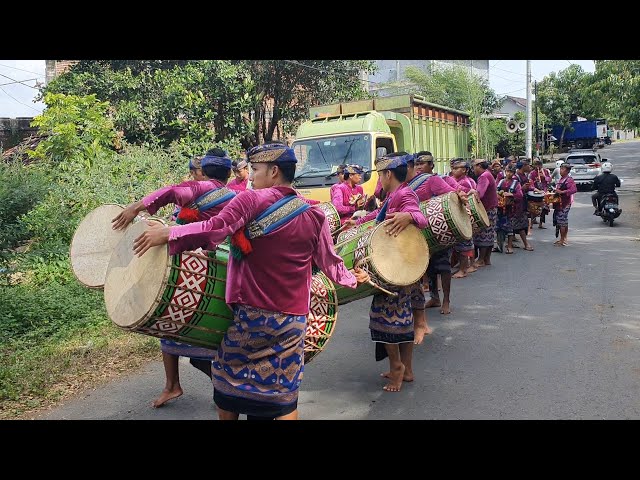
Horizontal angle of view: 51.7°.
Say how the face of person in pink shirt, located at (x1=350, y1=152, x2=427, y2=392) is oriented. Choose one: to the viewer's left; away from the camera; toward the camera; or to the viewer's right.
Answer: to the viewer's left

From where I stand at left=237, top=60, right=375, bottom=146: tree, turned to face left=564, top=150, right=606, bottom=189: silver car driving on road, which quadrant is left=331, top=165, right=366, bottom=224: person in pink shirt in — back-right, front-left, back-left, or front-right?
back-right

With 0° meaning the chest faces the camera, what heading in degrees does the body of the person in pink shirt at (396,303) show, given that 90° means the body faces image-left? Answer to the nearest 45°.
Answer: approximately 45°

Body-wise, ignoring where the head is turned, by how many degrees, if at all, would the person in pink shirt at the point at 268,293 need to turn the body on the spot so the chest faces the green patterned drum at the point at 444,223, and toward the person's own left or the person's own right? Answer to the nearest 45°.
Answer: approximately 90° to the person's own right
